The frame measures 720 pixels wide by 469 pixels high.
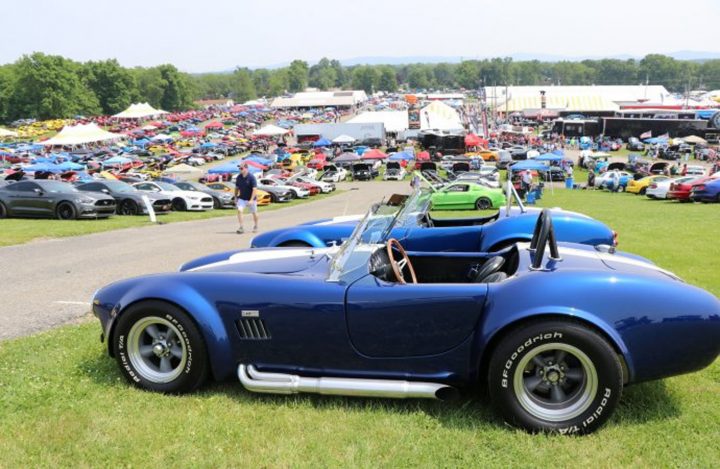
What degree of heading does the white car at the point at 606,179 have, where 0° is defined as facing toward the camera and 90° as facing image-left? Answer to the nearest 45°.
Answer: approximately 45°

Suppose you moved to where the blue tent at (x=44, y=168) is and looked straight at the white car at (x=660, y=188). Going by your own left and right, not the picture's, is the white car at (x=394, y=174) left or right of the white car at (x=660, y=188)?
left

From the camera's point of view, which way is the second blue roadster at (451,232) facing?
to the viewer's left

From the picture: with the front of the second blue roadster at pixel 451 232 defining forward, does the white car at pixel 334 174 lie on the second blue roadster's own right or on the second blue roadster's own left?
on the second blue roadster's own right

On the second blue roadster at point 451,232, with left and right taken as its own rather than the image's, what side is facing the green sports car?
right
